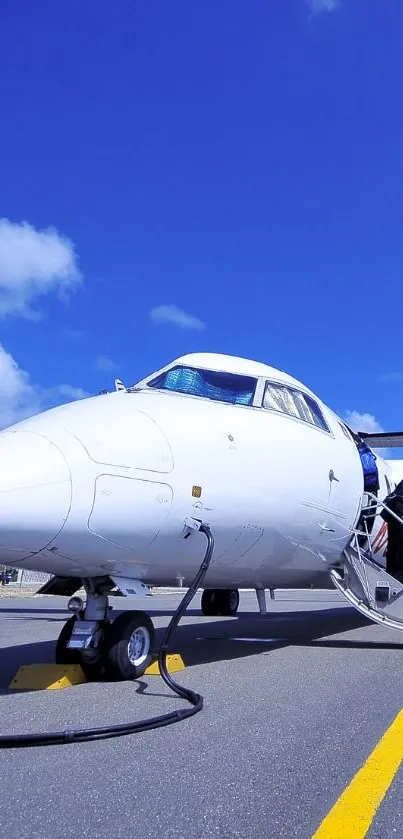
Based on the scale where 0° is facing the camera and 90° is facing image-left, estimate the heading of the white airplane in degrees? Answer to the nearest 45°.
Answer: approximately 45°
